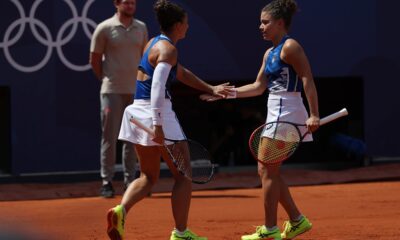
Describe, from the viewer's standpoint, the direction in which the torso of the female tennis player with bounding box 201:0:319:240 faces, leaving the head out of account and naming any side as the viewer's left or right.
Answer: facing to the left of the viewer

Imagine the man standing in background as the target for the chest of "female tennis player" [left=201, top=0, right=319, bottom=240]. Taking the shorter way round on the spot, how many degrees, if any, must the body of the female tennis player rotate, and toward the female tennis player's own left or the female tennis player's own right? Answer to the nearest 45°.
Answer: approximately 45° to the female tennis player's own right

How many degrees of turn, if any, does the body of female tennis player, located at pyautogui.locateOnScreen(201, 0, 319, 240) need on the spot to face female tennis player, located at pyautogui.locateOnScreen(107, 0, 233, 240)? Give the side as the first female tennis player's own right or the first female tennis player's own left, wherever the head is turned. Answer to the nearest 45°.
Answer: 0° — they already face them

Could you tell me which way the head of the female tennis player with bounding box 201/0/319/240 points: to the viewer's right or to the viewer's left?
to the viewer's left

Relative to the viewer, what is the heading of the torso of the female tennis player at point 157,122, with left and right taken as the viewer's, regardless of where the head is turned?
facing away from the viewer and to the right of the viewer

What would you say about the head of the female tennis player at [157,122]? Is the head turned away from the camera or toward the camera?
away from the camera

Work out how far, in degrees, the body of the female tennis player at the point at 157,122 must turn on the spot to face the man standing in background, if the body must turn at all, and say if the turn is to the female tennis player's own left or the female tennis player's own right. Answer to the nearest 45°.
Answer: approximately 45° to the female tennis player's own left

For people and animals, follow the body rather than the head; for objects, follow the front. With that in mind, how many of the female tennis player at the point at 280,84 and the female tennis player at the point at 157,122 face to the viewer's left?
1
